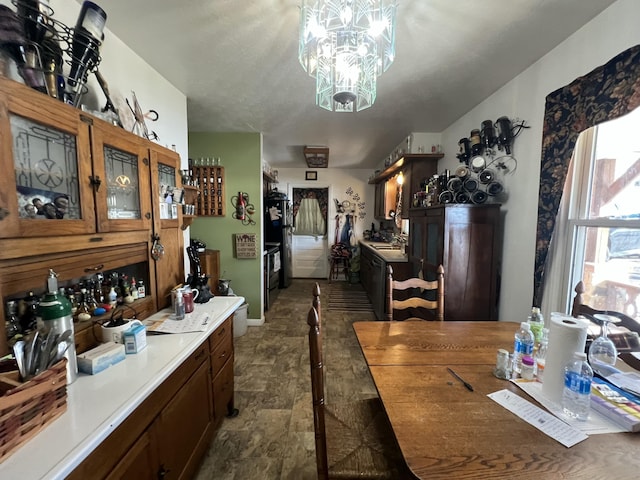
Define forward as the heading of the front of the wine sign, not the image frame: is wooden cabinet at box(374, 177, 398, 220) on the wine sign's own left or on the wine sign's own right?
on the wine sign's own left

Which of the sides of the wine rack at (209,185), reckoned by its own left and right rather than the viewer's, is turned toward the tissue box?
front

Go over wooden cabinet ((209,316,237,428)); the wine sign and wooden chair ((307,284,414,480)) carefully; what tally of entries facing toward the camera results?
1

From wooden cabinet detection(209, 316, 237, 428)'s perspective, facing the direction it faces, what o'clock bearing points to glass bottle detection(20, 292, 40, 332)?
The glass bottle is roughly at 5 o'clock from the wooden cabinet.

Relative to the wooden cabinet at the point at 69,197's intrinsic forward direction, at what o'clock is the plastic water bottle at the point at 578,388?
The plastic water bottle is roughly at 12 o'clock from the wooden cabinet.

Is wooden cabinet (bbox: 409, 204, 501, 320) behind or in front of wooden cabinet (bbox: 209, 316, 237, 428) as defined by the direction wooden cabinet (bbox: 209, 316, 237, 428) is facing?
in front

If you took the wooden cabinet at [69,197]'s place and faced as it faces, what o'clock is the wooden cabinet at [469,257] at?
the wooden cabinet at [469,257] is roughly at 11 o'clock from the wooden cabinet at [69,197].

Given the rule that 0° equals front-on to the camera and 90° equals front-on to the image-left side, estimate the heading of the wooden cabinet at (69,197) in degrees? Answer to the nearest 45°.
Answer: approximately 315°

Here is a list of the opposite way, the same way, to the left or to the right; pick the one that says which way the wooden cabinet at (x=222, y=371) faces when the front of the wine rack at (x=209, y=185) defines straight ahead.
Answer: to the left

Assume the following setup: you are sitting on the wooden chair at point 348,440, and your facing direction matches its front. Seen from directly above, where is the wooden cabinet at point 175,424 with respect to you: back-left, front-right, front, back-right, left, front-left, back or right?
back

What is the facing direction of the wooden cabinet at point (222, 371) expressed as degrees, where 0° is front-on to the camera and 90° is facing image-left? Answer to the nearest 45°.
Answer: approximately 270°

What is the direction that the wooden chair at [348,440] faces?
to the viewer's right

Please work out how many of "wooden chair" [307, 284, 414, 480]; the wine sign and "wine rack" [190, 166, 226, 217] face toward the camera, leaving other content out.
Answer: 2

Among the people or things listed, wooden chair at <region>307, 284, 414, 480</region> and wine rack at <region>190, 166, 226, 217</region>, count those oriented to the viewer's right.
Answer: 1

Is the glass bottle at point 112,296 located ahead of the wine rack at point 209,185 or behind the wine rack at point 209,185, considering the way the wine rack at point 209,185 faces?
ahead

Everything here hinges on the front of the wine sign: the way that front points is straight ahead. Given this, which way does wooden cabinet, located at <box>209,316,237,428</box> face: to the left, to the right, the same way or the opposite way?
to the left

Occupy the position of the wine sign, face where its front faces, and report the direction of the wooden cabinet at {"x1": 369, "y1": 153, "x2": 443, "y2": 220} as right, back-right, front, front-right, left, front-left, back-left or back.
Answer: left
